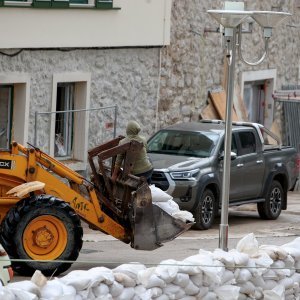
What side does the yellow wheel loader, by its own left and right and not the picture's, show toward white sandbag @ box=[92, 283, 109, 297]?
right

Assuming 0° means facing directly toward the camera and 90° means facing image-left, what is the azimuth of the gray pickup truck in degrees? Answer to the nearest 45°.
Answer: approximately 45°

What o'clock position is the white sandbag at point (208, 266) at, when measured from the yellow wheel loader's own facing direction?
The white sandbag is roughly at 2 o'clock from the yellow wheel loader.

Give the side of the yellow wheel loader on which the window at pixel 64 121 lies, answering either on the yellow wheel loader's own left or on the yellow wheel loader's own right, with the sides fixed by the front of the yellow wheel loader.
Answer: on the yellow wheel loader's own left

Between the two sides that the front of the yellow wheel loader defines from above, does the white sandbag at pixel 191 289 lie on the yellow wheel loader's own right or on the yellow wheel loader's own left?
on the yellow wheel loader's own right

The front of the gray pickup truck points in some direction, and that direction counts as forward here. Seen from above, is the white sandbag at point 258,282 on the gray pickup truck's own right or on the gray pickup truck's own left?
on the gray pickup truck's own left

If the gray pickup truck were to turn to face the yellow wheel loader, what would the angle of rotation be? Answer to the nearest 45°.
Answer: approximately 45° to its left

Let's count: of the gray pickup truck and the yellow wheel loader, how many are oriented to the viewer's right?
1

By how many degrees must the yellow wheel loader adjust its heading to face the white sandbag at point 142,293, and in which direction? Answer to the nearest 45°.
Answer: approximately 90° to its right

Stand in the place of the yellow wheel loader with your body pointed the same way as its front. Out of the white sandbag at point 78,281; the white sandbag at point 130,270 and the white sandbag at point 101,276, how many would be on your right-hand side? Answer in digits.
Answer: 3

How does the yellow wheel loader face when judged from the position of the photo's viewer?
facing to the right of the viewer

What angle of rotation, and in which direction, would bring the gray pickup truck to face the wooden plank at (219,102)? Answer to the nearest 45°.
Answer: approximately 135° to its right
